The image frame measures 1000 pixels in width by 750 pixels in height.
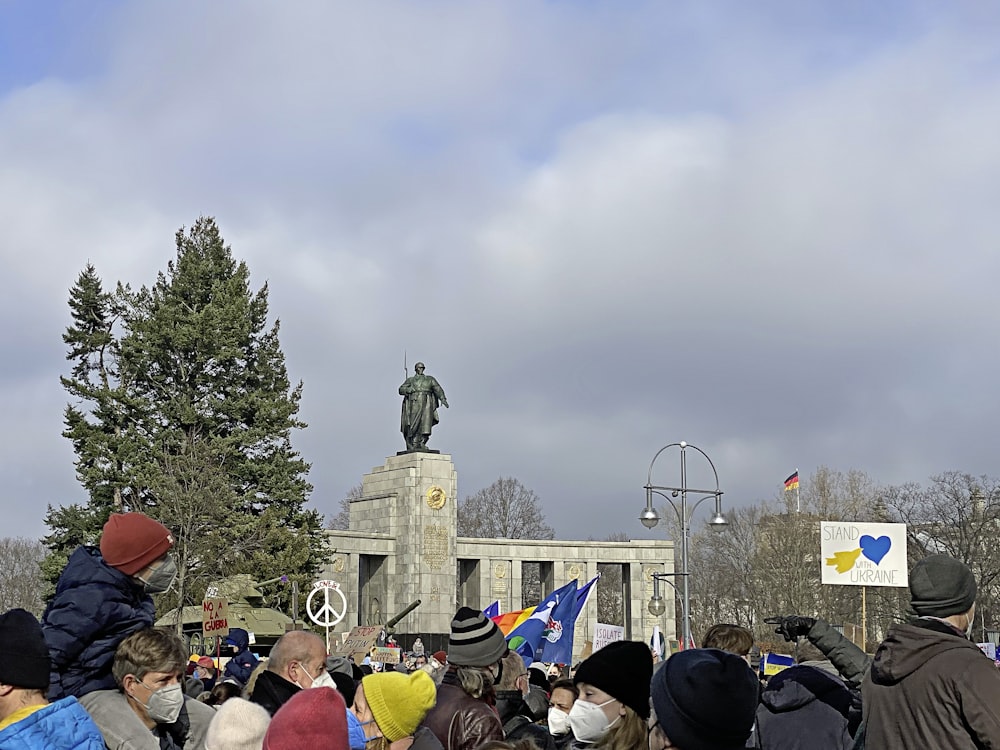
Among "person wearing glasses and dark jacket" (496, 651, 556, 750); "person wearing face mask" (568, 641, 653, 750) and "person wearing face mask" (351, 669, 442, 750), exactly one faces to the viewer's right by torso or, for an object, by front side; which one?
"person wearing glasses and dark jacket" (496, 651, 556, 750)

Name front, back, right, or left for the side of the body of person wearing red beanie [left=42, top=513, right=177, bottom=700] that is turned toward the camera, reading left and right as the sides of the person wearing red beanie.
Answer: right

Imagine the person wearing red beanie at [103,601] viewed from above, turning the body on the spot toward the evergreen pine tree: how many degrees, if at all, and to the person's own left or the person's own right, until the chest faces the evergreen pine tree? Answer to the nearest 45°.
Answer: approximately 90° to the person's own left

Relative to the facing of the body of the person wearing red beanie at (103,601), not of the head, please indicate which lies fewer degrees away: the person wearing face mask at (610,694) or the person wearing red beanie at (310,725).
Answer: the person wearing face mask

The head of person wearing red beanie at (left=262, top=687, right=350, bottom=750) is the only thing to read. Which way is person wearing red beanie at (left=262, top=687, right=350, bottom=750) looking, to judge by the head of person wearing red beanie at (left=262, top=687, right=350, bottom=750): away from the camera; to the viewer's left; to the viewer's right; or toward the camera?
away from the camera

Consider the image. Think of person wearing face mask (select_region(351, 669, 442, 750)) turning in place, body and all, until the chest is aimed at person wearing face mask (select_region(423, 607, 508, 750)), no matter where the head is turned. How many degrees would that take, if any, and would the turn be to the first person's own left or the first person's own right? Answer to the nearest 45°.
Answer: approximately 90° to the first person's own right

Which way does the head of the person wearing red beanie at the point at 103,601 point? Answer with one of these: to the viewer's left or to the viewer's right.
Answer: to the viewer's right

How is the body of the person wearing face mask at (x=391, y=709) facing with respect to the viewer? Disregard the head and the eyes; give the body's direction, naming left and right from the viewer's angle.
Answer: facing to the left of the viewer

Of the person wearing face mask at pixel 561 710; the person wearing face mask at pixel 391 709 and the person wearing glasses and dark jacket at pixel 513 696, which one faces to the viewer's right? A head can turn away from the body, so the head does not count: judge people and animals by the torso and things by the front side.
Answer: the person wearing glasses and dark jacket at pixel 513 696
